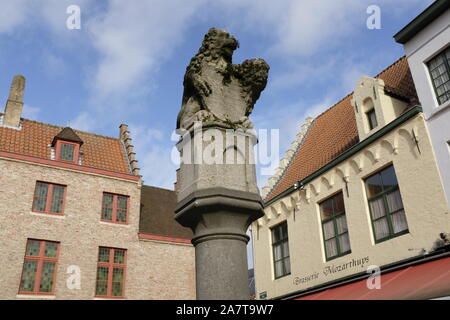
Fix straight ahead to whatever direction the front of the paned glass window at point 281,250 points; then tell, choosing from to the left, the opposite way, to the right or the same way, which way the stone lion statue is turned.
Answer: to the left

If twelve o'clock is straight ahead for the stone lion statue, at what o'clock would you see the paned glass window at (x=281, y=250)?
The paned glass window is roughly at 8 o'clock from the stone lion statue.

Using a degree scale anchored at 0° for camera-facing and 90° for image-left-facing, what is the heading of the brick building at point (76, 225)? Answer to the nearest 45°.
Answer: approximately 0°

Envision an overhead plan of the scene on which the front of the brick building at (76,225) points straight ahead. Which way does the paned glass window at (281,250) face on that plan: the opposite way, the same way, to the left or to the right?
to the right

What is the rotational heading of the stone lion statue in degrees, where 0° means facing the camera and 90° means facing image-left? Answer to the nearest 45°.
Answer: approximately 315°

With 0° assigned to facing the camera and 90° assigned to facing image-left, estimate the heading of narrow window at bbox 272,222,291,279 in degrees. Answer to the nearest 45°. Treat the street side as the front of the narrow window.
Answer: approximately 45°
